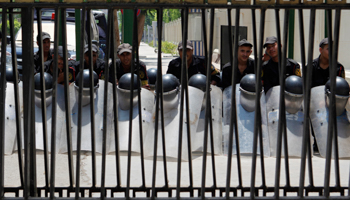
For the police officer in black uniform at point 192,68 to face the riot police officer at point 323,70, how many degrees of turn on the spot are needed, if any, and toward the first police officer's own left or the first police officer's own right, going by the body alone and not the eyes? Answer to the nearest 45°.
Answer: approximately 45° to the first police officer's own left

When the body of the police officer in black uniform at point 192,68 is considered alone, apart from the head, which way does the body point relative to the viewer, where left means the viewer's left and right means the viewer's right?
facing the viewer

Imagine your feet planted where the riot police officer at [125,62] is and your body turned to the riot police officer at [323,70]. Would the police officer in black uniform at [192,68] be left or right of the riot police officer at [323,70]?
left

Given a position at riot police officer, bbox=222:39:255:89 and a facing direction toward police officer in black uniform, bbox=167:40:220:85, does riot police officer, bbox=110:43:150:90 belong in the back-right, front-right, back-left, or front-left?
front-left

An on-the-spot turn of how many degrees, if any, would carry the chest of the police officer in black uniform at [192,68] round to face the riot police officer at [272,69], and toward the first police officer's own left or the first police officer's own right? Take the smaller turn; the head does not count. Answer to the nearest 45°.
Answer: approximately 45° to the first police officer's own left
